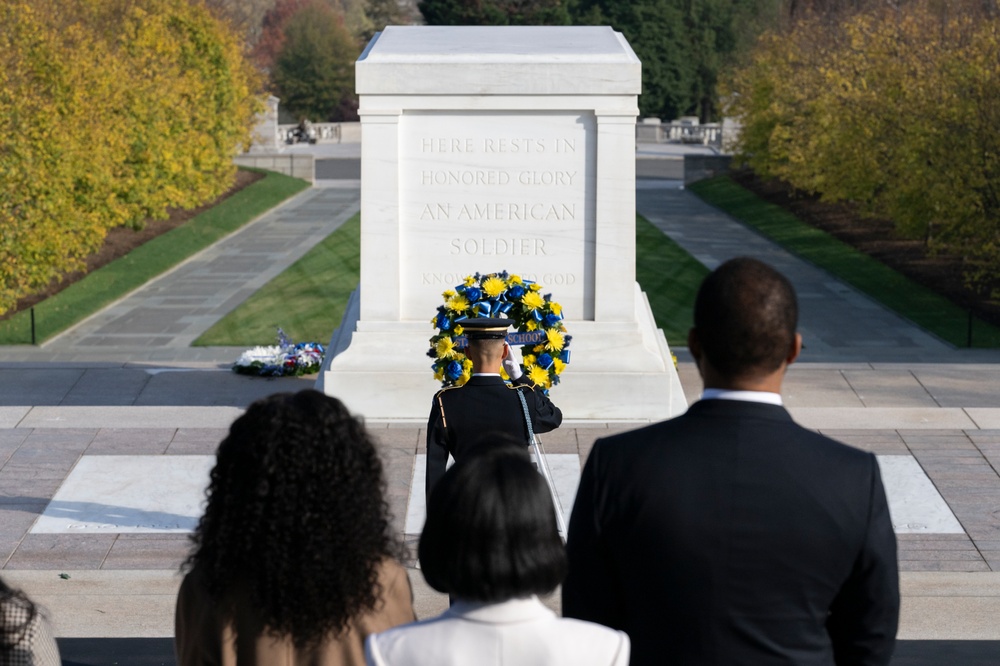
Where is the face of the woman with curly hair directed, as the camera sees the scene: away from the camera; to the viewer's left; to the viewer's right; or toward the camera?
away from the camera

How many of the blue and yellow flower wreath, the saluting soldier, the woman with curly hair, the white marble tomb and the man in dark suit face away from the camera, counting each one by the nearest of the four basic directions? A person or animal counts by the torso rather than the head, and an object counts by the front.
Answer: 3

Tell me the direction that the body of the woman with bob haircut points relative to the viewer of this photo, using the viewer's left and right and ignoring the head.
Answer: facing away from the viewer

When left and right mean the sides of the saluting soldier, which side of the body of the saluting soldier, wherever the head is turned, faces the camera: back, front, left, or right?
back

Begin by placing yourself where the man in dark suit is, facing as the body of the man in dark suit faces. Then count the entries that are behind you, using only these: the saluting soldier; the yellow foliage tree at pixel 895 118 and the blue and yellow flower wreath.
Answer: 0

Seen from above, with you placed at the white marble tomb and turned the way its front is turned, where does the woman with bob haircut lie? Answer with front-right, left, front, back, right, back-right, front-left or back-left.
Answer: front

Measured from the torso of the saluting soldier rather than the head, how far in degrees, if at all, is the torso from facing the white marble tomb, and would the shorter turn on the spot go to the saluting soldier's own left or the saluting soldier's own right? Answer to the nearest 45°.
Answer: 0° — they already face it

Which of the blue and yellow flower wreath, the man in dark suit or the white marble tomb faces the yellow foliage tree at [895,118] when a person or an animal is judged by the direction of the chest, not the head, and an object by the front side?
the man in dark suit

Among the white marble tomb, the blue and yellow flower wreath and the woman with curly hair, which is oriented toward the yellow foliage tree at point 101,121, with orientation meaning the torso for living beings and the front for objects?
the woman with curly hair

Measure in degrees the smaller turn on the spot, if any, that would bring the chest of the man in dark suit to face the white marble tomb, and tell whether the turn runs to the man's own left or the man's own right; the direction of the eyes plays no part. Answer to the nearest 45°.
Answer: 0° — they already face it

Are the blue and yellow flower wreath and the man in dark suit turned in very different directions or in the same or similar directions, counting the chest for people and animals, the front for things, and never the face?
very different directions

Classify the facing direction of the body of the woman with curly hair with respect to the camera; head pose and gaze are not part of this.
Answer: away from the camera

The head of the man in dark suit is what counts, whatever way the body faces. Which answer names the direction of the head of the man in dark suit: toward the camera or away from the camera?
away from the camera

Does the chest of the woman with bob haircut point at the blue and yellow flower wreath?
yes

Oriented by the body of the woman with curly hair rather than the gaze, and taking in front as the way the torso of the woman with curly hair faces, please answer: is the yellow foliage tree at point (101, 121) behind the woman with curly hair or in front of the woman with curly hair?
in front

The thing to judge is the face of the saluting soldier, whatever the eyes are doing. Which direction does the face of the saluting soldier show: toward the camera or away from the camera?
away from the camera

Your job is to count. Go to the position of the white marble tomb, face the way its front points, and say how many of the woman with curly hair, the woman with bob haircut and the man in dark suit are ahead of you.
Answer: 3

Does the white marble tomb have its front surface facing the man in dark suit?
yes

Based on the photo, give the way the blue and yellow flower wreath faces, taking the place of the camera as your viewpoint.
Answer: facing the viewer

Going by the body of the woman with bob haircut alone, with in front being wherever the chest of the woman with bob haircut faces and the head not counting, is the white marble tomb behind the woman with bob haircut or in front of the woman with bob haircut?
in front

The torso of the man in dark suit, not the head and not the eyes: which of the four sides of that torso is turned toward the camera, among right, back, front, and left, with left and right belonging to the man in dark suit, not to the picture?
back
